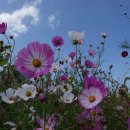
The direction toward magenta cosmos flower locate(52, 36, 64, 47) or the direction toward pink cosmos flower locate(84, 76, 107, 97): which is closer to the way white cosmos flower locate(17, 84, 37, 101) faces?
the pink cosmos flower

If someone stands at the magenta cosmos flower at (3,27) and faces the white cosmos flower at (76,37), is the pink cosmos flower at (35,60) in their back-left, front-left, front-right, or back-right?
front-right

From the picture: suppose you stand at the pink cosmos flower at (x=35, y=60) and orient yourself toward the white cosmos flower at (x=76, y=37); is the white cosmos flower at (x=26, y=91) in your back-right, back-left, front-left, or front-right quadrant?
front-left

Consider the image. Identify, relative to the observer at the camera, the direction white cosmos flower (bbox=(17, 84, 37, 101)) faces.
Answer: facing the viewer

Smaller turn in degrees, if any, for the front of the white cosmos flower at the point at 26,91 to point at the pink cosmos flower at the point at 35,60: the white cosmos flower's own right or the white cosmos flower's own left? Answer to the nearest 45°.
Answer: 0° — it already faces it

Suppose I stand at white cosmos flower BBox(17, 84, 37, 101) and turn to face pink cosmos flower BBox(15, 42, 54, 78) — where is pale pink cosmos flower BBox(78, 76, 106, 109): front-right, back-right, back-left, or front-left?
front-left
